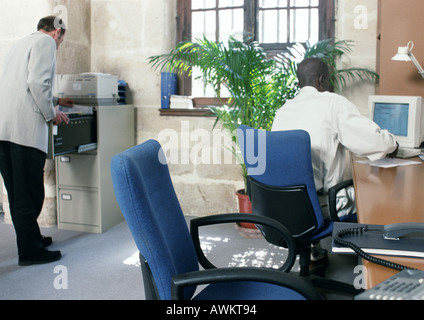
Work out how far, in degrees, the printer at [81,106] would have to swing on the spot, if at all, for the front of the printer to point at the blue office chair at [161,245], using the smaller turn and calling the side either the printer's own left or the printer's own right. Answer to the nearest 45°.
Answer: approximately 45° to the printer's own left

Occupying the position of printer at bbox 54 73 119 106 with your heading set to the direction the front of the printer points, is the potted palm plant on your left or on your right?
on your left

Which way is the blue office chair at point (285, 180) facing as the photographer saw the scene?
facing away from the viewer and to the right of the viewer

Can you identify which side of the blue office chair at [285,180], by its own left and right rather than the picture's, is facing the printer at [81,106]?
left

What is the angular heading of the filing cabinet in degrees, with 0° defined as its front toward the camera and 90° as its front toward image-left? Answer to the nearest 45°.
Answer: approximately 45°

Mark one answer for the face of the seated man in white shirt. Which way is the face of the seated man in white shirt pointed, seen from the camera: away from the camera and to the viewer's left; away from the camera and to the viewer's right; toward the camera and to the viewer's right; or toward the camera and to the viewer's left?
away from the camera and to the viewer's right

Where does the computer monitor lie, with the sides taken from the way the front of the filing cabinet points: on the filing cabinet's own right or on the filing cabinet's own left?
on the filing cabinet's own left

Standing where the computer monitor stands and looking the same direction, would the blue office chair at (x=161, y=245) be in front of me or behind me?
in front

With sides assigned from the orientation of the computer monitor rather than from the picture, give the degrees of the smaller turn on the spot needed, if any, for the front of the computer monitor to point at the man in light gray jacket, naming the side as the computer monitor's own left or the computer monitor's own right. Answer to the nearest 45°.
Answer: approximately 45° to the computer monitor's own right

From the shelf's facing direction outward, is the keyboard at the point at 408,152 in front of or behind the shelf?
in front

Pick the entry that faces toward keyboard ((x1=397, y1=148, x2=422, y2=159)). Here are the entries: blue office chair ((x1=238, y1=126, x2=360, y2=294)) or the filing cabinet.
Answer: the blue office chair
